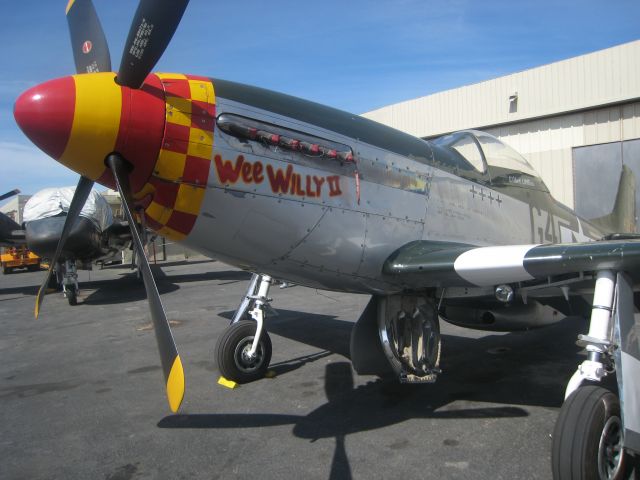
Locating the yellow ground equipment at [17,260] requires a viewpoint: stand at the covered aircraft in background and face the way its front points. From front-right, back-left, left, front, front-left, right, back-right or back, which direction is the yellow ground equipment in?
back-right

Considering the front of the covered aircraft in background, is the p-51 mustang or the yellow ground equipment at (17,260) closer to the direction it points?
the p-51 mustang

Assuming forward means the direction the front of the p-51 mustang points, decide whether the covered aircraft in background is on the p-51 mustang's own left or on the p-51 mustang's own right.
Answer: on the p-51 mustang's own right

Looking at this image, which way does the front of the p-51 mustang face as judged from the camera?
facing the viewer and to the left of the viewer

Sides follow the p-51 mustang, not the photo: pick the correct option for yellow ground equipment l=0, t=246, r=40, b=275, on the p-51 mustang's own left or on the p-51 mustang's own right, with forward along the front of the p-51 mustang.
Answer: on the p-51 mustang's own right

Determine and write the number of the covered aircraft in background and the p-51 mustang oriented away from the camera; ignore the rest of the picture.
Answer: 0

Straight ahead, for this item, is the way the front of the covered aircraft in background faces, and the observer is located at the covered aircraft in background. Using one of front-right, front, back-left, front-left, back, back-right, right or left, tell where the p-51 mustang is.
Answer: front-left
